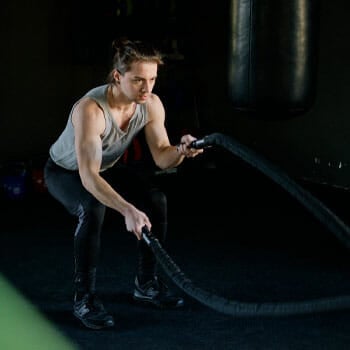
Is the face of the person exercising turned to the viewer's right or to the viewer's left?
to the viewer's right

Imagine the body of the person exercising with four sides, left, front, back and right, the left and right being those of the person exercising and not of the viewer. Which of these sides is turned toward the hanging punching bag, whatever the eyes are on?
left

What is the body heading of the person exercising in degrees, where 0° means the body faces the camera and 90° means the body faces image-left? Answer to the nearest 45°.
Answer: approximately 315°
